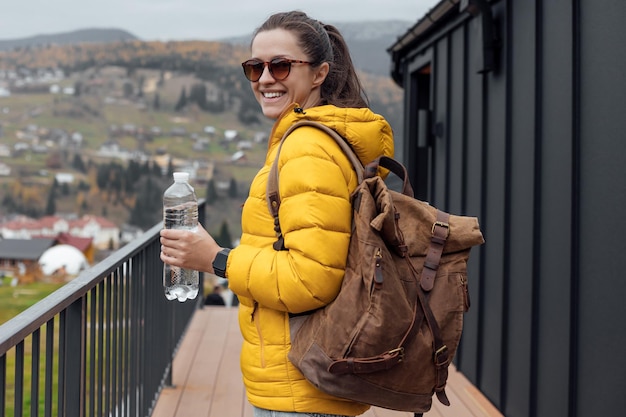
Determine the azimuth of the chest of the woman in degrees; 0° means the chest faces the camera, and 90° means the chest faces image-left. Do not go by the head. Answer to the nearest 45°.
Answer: approximately 90°

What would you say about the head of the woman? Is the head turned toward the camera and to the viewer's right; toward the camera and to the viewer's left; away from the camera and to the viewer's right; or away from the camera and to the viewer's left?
toward the camera and to the viewer's left
